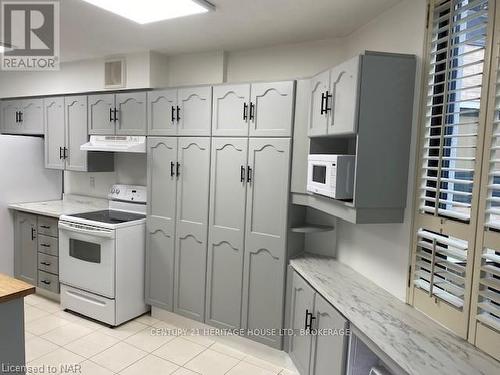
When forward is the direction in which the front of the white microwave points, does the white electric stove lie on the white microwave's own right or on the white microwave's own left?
on the white microwave's own right

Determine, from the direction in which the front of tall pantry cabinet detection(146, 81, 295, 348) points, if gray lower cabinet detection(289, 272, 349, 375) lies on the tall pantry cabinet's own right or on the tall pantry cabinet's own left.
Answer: on the tall pantry cabinet's own left

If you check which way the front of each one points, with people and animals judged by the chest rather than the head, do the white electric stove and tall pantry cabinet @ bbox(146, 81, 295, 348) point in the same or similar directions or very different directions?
same or similar directions

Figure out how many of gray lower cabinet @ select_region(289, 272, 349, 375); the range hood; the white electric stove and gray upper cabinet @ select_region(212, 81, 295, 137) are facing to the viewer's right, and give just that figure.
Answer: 0

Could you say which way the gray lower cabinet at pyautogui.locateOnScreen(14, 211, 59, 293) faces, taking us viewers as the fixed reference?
facing the viewer and to the left of the viewer

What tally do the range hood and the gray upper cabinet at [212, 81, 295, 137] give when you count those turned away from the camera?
0

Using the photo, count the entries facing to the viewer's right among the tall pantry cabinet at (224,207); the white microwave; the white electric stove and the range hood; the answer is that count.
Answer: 0

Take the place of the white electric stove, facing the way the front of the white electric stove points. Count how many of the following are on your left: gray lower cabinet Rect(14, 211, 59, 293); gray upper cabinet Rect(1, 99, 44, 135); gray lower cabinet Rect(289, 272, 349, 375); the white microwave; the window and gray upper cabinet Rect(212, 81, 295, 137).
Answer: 4

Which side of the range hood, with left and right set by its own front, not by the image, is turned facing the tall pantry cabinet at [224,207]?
left

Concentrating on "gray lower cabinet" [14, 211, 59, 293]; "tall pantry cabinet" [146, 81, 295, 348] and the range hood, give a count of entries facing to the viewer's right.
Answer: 0

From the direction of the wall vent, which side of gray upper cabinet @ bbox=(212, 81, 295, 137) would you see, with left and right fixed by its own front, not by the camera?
right

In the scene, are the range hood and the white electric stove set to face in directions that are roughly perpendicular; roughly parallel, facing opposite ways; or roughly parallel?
roughly parallel

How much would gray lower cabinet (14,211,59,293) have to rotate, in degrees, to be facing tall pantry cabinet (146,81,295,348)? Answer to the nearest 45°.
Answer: approximately 90° to its left

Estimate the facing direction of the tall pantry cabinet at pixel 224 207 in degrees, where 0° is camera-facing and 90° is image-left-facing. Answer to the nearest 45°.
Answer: approximately 45°

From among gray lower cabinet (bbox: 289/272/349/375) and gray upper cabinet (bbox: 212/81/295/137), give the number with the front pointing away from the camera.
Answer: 0
